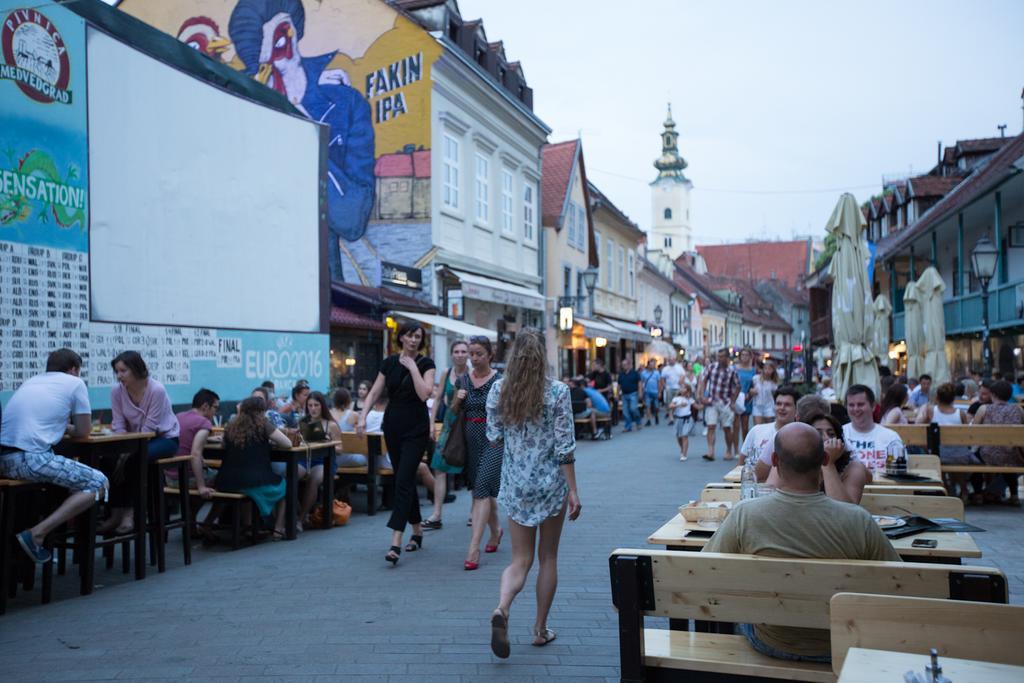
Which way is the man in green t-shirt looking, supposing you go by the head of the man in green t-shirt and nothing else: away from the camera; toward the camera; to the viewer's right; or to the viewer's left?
away from the camera

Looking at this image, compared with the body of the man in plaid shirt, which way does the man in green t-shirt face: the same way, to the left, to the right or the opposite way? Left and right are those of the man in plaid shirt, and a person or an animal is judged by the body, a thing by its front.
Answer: the opposite way

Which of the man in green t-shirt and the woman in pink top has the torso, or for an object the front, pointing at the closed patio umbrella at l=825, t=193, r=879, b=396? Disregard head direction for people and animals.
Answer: the man in green t-shirt

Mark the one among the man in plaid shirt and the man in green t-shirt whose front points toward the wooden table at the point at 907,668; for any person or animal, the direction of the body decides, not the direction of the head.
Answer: the man in plaid shirt

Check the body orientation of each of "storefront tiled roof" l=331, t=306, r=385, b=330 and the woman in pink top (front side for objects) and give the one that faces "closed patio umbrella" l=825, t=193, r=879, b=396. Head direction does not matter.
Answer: the storefront tiled roof

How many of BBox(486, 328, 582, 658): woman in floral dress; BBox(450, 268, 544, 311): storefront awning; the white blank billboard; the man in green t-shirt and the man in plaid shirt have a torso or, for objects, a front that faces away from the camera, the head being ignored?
2

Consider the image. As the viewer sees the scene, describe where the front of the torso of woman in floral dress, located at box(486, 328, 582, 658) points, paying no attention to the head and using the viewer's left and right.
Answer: facing away from the viewer

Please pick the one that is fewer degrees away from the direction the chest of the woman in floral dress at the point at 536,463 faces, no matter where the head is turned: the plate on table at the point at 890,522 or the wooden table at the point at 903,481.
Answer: the wooden table

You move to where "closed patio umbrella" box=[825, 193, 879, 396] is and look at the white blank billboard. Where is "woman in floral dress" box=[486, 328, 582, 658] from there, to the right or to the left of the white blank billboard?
left

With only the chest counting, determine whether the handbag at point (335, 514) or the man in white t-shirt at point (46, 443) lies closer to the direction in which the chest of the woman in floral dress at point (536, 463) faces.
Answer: the handbag

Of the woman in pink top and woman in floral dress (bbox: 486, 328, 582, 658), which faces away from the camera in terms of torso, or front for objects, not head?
the woman in floral dress

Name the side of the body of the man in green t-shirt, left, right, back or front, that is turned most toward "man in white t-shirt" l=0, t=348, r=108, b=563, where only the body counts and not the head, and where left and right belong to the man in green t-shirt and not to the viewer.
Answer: left

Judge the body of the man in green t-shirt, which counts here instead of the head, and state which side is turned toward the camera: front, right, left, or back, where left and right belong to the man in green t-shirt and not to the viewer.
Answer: back

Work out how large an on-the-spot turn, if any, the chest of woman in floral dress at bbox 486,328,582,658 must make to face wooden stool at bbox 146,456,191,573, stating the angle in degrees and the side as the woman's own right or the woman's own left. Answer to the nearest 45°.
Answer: approximately 45° to the woman's own left
